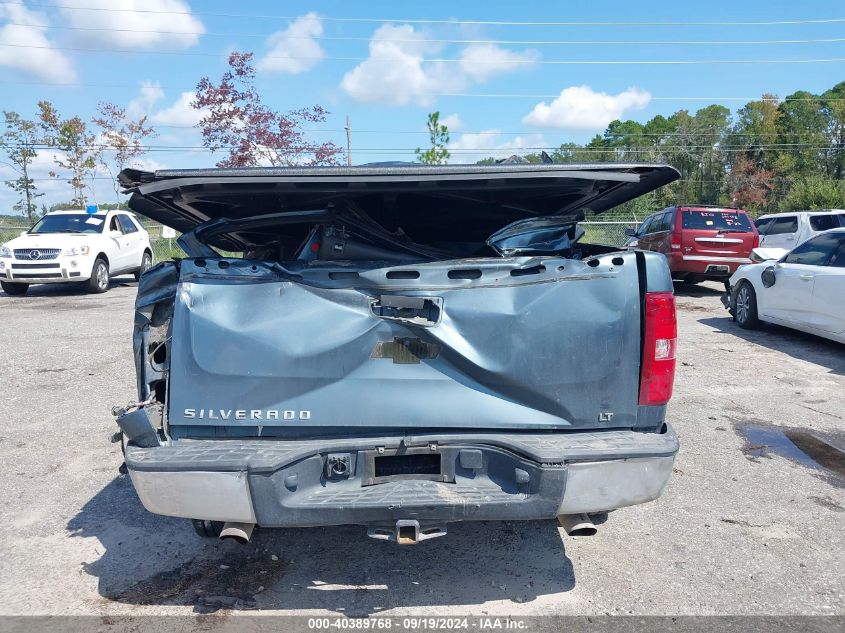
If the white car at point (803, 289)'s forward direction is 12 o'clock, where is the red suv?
The red suv is roughly at 1 o'clock from the white car.

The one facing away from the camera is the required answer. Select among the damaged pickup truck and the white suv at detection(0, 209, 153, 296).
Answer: the damaged pickup truck

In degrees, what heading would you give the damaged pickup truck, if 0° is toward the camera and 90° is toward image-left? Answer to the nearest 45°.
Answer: approximately 180°

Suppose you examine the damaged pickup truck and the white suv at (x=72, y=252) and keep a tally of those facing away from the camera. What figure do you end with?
1

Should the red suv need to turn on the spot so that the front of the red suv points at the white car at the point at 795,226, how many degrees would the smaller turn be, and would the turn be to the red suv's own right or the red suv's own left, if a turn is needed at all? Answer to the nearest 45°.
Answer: approximately 90° to the red suv's own right

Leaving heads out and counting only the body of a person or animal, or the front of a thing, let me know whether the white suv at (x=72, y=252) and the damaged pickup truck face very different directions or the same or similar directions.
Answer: very different directions

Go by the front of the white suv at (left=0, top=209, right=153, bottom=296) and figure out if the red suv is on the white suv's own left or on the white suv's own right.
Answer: on the white suv's own left

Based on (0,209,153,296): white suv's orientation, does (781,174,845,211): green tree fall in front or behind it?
behind

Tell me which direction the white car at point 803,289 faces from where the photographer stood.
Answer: facing away from the viewer and to the left of the viewer

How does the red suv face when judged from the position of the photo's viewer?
facing away from the viewer and to the left of the viewer
